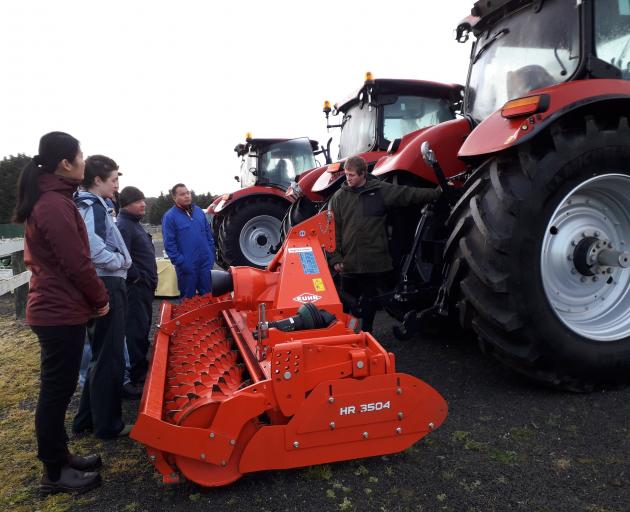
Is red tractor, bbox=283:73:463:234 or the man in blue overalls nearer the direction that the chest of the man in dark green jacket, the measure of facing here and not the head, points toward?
the man in blue overalls

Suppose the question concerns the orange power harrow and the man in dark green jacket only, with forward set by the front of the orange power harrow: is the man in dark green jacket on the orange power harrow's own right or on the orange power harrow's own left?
on the orange power harrow's own left

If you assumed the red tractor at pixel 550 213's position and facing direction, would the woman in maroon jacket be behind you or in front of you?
behind

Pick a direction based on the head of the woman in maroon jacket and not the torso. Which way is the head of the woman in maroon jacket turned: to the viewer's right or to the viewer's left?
to the viewer's right

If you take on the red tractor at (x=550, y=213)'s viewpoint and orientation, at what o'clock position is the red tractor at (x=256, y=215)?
the red tractor at (x=256, y=215) is roughly at 9 o'clock from the red tractor at (x=550, y=213).

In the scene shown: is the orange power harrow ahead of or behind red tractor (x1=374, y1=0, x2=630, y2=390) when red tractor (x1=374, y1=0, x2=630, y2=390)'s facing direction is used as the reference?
behind

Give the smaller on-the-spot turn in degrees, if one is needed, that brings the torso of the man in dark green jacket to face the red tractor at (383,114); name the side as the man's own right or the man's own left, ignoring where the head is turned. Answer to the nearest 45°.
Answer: approximately 135° to the man's own right

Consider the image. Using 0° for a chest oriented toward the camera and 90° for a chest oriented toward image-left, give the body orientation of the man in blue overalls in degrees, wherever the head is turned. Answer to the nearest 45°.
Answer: approximately 315°

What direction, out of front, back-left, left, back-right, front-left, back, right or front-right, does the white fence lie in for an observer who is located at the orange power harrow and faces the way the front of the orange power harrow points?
back-left

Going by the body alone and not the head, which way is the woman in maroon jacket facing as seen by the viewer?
to the viewer's right

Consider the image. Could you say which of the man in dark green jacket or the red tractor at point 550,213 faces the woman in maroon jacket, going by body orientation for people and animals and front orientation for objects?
the man in dark green jacket

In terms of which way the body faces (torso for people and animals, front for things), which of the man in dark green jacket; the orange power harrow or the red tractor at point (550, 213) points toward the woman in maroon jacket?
the man in dark green jacket
